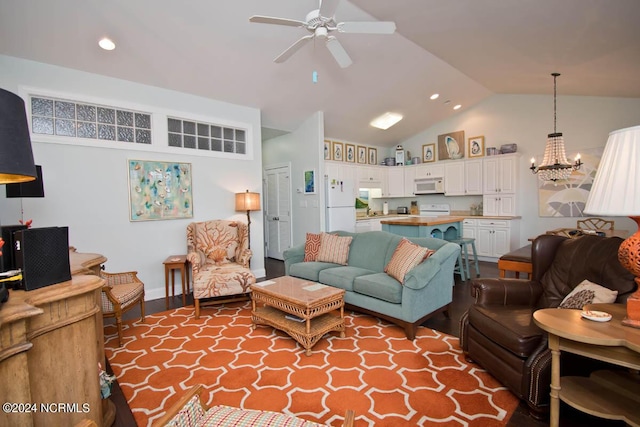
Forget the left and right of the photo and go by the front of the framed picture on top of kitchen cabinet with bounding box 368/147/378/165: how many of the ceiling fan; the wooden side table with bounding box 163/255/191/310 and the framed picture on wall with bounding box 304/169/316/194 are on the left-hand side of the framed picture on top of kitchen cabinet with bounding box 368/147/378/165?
0

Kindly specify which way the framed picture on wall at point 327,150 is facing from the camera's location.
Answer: facing the viewer and to the right of the viewer

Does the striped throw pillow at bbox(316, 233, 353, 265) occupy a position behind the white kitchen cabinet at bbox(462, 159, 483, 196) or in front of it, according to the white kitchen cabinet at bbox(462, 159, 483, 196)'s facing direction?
in front

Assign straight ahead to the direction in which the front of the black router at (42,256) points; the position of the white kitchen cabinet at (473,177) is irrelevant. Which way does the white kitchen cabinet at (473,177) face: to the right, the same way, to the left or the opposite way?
to the right

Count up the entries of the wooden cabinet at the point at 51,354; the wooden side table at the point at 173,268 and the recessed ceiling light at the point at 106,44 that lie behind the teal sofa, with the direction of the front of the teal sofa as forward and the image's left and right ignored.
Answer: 0

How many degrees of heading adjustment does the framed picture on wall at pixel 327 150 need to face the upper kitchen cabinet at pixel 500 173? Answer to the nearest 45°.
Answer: approximately 45° to its left

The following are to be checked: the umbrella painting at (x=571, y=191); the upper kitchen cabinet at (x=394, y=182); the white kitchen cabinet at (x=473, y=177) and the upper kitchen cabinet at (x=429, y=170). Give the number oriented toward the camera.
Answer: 4

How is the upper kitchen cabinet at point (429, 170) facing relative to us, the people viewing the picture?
facing the viewer

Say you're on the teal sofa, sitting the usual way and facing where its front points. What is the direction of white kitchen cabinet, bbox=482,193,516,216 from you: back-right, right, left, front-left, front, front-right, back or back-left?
back

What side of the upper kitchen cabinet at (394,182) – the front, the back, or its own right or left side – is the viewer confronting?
front

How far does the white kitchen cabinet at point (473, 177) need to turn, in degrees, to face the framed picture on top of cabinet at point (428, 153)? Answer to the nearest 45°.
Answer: approximately 135° to its right

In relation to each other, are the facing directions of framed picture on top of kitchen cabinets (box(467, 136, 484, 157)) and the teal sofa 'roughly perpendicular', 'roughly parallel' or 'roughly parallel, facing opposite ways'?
roughly parallel

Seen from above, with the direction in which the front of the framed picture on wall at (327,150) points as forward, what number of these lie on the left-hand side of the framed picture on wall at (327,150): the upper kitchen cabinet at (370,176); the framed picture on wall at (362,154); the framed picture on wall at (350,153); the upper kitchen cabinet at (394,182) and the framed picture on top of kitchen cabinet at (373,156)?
5

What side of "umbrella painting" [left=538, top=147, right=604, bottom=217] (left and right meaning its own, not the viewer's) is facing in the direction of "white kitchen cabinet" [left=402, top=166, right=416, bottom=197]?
right

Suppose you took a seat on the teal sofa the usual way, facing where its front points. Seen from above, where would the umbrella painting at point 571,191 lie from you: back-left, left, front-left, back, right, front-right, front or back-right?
back

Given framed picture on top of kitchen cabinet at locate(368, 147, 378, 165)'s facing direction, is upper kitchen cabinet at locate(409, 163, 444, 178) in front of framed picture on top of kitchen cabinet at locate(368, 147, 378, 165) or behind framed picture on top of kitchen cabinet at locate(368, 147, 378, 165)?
in front

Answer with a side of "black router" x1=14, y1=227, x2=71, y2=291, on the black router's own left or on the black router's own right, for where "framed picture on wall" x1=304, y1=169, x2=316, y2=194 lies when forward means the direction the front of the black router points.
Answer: on the black router's own left

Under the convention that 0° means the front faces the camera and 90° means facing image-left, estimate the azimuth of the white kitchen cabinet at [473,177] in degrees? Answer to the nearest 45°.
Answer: approximately 0°

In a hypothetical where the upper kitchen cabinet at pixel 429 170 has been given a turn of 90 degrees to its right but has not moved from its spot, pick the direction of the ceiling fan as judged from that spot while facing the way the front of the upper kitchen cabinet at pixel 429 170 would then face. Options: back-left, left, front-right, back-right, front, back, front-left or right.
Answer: left
